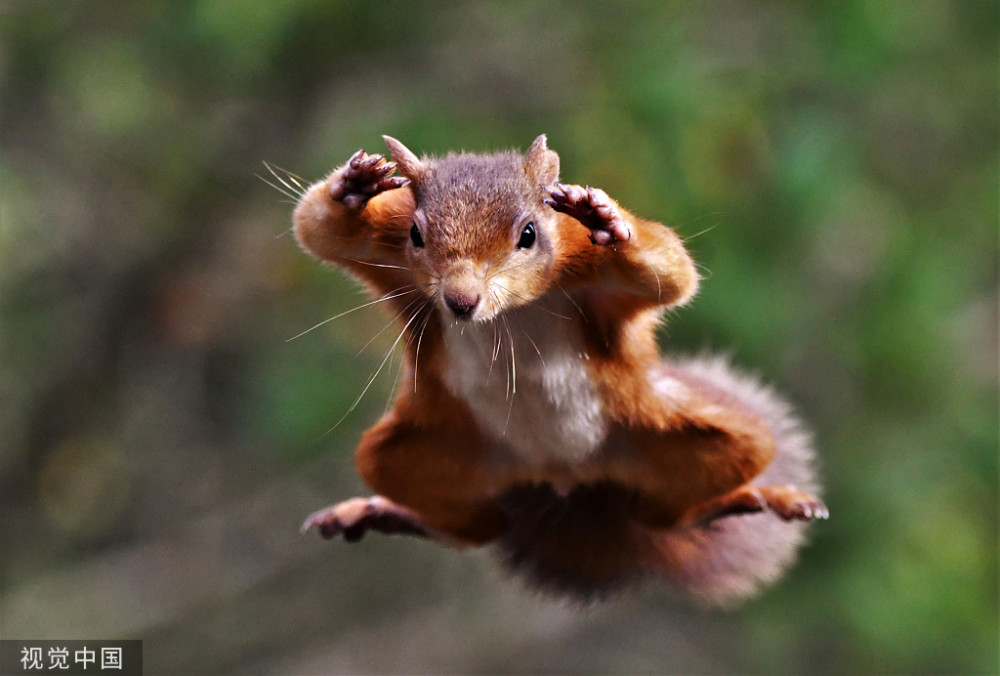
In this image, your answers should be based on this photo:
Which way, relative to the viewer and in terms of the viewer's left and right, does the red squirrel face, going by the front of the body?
facing the viewer

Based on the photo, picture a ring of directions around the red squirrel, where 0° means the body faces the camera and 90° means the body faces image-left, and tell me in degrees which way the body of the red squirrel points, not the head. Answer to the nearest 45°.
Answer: approximately 0°
